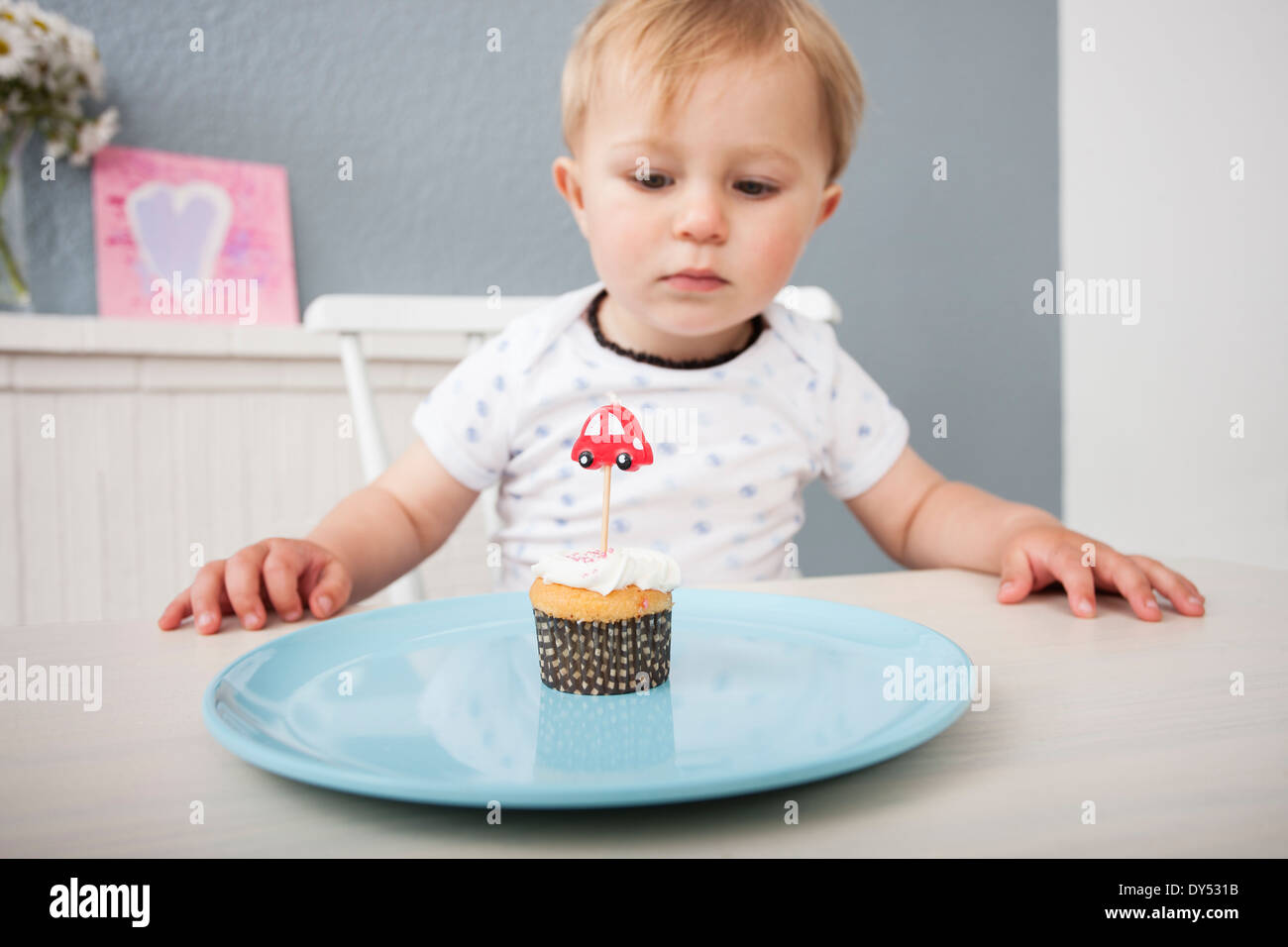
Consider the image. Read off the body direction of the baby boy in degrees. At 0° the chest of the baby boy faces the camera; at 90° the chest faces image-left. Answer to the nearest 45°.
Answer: approximately 0°

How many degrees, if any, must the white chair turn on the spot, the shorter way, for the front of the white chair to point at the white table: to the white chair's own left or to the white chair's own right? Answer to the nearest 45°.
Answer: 0° — it already faces it
